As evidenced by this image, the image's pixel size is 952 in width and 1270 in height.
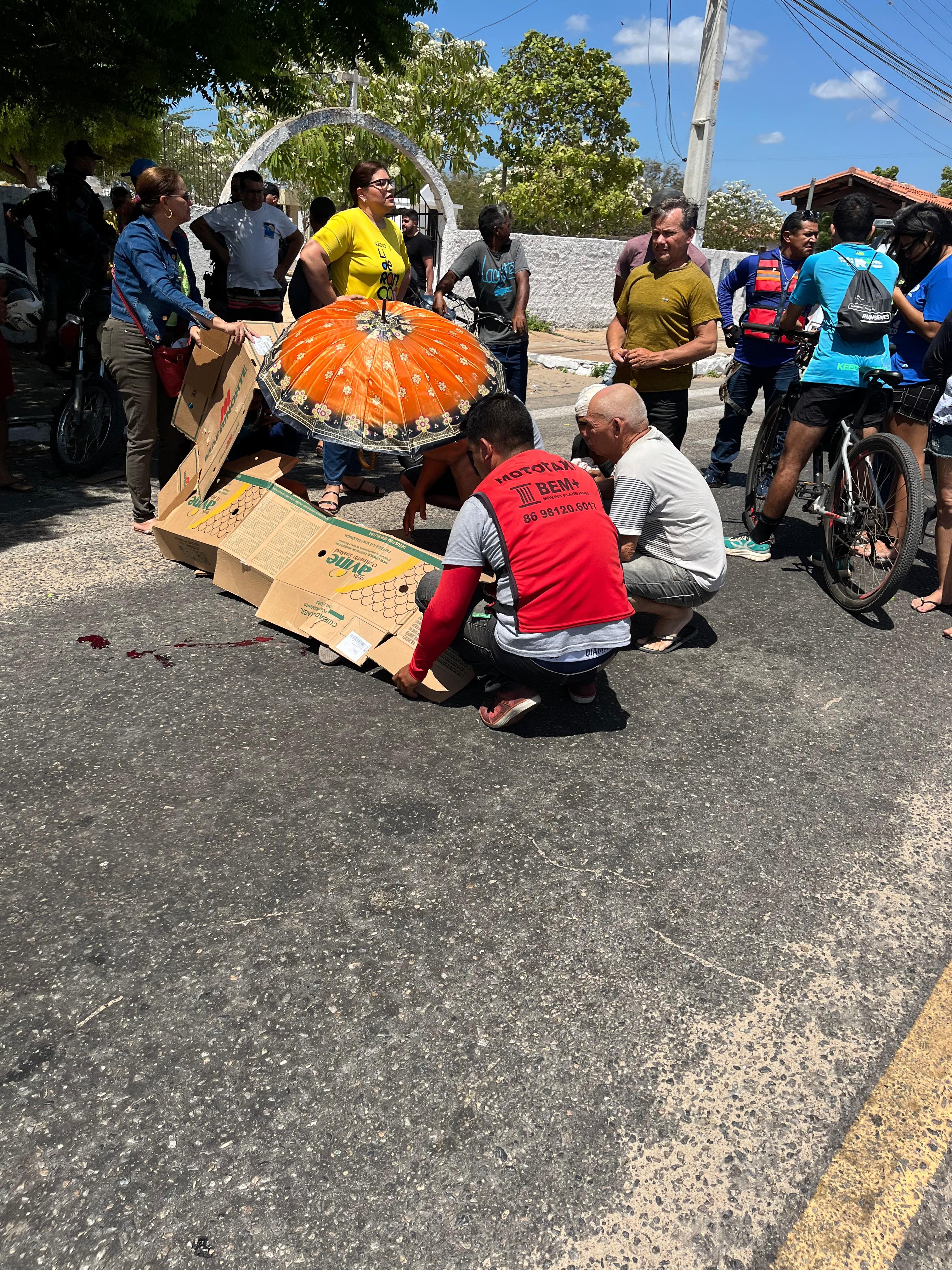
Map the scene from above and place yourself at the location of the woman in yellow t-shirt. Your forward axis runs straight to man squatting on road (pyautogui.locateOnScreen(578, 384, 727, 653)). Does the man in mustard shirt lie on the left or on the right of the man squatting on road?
left

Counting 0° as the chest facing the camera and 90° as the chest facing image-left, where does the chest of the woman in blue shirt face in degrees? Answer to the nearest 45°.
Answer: approximately 90°

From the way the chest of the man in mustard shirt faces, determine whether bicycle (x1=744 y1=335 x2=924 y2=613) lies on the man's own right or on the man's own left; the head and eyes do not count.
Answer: on the man's own left

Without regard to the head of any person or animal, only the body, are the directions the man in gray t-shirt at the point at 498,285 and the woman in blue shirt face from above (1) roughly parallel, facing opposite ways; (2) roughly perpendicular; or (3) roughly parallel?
roughly perpendicular

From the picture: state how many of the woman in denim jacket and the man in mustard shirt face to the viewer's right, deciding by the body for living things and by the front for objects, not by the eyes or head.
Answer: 1

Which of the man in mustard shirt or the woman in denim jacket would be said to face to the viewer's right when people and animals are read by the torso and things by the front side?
the woman in denim jacket

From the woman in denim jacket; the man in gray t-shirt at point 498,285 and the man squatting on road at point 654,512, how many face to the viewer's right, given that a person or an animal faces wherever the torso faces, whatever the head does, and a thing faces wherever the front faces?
1

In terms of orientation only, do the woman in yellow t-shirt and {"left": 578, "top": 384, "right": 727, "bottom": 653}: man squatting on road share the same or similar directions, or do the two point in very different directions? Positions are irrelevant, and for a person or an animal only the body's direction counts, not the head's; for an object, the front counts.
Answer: very different directions

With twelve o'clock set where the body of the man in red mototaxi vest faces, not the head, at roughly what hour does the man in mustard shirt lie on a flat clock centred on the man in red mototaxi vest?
The man in mustard shirt is roughly at 2 o'clock from the man in red mototaxi vest.

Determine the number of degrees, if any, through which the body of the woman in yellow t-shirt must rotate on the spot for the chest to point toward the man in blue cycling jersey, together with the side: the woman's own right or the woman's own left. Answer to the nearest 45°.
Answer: approximately 45° to the woman's own left

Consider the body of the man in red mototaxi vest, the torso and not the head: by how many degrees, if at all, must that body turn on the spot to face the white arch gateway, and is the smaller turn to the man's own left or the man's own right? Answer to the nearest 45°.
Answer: approximately 45° to the man's own right

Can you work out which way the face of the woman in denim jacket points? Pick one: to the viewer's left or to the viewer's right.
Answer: to the viewer's right

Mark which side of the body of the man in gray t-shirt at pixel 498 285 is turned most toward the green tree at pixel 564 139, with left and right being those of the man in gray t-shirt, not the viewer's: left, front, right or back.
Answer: back

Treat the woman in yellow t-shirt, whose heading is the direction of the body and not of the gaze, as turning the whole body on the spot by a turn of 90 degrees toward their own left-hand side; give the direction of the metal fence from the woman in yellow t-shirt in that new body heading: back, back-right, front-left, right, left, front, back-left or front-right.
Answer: front-left

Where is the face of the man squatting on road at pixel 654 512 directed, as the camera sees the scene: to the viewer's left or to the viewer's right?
to the viewer's left

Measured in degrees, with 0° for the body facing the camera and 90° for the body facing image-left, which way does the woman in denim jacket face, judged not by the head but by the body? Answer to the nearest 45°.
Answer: approximately 270°
